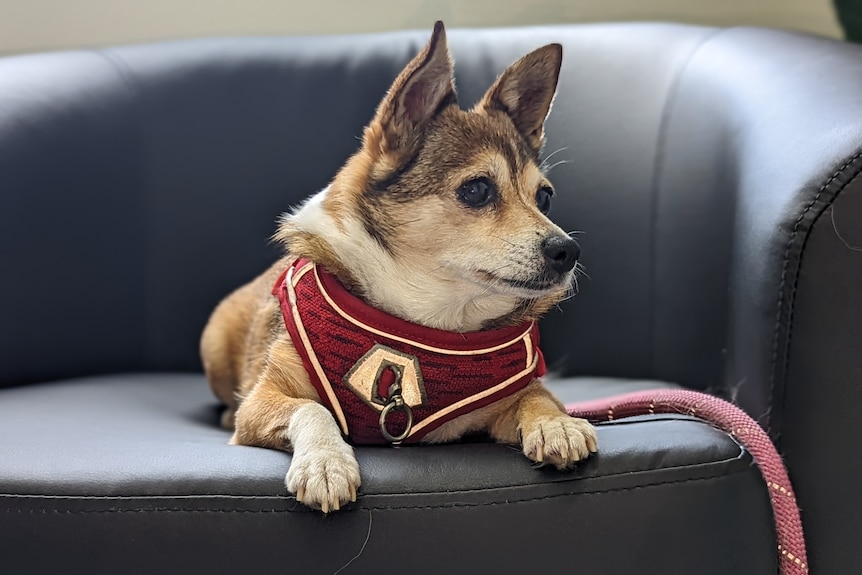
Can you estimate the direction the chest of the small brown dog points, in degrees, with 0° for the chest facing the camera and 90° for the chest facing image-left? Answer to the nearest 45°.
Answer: approximately 315°

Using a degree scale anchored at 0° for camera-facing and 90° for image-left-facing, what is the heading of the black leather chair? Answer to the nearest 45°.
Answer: approximately 0°
